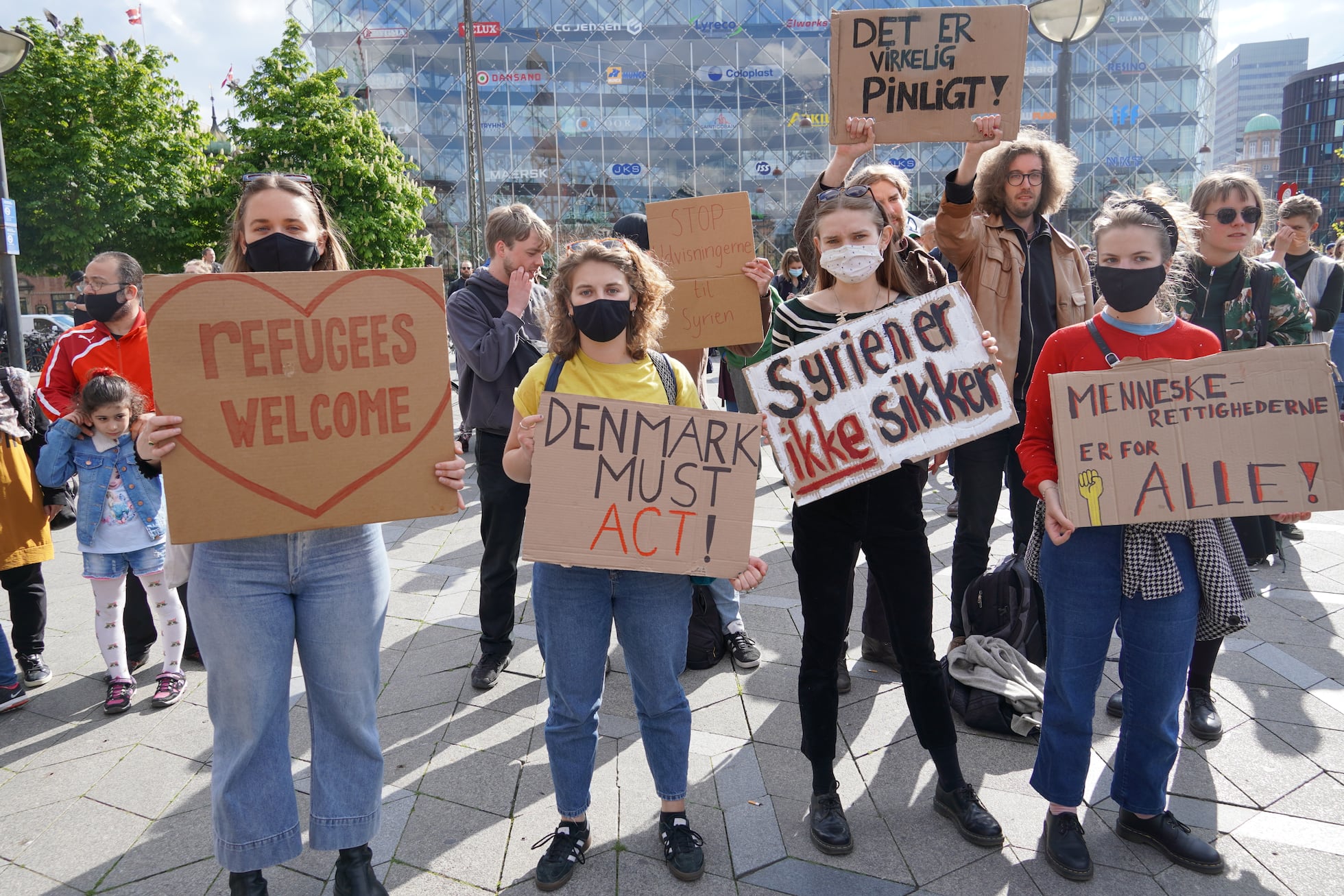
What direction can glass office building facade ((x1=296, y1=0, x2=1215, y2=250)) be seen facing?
toward the camera

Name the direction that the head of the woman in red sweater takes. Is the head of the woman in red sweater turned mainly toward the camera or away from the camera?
toward the camera

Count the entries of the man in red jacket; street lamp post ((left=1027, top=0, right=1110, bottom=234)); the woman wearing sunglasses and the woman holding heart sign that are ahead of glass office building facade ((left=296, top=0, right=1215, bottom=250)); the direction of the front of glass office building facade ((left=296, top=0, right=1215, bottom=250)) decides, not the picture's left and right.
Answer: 4

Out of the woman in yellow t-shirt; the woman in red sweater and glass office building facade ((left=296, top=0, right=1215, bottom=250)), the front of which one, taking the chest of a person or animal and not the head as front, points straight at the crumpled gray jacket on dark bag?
the glass office building facade

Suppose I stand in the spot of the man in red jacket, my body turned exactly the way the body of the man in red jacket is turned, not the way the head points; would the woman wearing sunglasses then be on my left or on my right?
on my left

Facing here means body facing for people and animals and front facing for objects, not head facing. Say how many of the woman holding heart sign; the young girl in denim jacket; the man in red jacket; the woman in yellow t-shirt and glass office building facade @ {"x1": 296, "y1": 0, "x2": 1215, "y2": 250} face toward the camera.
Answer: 5

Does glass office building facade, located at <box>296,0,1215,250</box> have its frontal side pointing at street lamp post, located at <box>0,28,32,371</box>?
yes

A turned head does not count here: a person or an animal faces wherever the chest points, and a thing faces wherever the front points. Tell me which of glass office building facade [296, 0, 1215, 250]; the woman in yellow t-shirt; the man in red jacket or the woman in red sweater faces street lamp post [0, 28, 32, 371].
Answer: the glass office building facade

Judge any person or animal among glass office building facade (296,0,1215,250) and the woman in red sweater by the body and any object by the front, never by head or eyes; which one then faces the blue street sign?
the glass office building facade

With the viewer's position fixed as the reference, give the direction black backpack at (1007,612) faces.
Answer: facing the viewer and to the left of the viewer

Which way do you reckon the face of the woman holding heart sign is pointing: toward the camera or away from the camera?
toward the camera

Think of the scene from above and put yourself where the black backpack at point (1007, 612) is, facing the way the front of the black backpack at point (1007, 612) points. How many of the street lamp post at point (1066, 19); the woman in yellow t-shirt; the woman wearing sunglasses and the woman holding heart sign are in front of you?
2

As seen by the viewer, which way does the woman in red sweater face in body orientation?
toward the camera

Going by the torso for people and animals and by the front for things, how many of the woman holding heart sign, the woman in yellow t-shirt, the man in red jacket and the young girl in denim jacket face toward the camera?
4

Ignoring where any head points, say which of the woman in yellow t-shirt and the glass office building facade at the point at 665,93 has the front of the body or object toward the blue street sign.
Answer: the glass office building facade

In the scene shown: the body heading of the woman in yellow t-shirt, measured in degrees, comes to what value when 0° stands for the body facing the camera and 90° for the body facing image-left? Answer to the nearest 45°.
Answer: approximately 0°

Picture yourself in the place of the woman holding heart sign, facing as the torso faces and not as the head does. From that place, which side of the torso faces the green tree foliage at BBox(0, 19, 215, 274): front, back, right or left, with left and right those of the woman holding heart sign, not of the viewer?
back

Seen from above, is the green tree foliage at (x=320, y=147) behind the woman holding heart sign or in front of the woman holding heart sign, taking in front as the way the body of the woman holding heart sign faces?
behind

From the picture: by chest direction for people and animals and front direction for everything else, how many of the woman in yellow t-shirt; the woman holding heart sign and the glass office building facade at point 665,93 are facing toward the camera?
3
